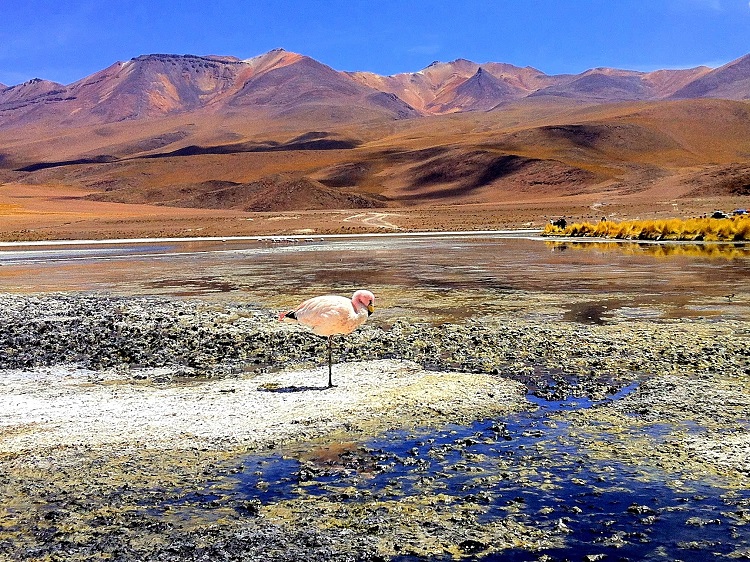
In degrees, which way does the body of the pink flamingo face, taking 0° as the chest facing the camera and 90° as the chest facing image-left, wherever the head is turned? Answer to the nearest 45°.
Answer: approximately 270°
